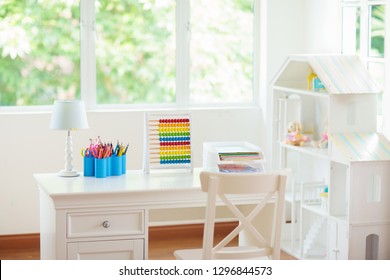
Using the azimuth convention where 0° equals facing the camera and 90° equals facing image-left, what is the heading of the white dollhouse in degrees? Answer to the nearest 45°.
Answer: approximately 45°

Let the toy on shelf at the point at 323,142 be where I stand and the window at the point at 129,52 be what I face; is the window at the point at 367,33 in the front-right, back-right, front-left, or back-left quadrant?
back-right

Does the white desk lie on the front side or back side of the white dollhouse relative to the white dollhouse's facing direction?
on the front side

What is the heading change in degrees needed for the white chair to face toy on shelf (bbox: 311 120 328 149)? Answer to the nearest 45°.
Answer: approximately 45° to its right

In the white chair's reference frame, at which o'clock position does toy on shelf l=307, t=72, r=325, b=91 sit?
The toy on shelf is roughly at 2 o'clock from the white chair.

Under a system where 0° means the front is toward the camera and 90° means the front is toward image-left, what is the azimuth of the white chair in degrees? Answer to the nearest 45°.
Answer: approximately 135°
